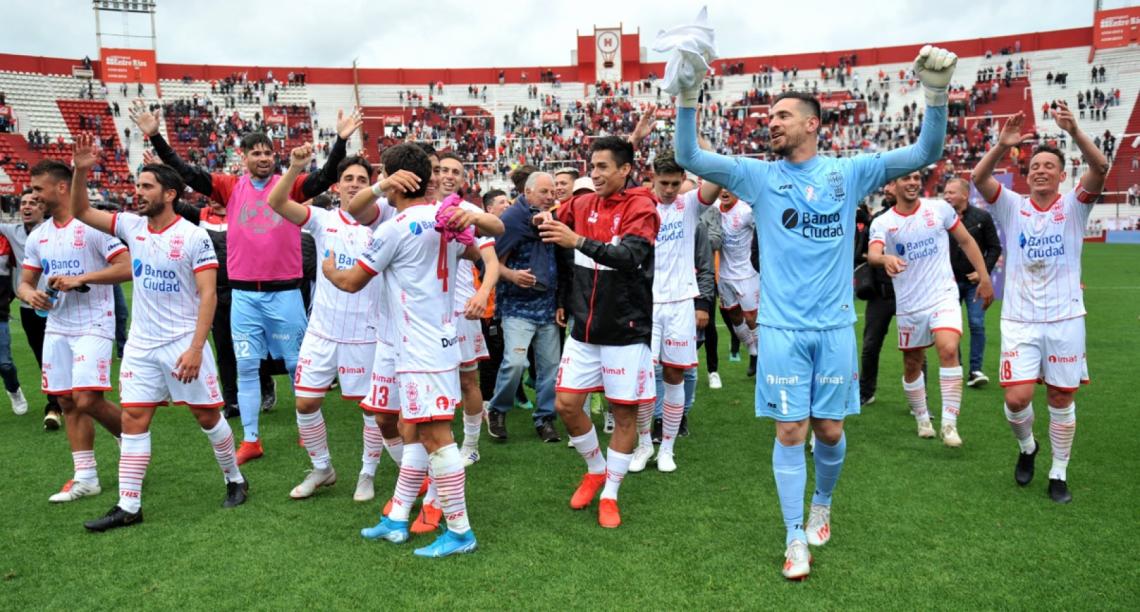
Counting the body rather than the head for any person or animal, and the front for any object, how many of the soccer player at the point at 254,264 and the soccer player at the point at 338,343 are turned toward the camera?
2

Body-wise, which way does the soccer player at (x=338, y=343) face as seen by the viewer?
toward the camera

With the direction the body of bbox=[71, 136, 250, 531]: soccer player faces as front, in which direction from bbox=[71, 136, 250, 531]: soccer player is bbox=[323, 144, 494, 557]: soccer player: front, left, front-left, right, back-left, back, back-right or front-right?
left

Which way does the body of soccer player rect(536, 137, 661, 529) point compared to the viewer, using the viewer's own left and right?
facing the viewer and to the left of the viewer

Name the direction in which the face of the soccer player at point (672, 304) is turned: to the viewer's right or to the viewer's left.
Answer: to the viewer's left

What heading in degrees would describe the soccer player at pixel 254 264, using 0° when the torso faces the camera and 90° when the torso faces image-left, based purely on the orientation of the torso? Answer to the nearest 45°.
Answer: approximately 0°

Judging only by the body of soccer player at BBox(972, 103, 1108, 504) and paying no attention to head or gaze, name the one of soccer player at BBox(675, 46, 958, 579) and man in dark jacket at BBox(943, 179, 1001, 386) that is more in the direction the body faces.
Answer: the soccer player

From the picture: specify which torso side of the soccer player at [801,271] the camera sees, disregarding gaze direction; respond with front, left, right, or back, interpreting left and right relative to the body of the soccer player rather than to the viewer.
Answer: front

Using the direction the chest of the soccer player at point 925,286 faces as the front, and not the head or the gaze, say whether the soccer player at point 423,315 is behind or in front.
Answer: in front

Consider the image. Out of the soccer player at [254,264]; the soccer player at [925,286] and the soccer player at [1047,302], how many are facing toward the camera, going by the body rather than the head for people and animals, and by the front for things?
3

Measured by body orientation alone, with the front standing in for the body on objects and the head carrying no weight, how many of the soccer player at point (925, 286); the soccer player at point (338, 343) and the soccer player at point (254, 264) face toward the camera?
3

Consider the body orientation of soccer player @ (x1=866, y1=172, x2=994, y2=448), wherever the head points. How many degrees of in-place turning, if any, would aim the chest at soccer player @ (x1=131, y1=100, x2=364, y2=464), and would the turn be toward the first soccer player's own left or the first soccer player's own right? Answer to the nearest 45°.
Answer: approximately 45° to the first soccer player's own right
